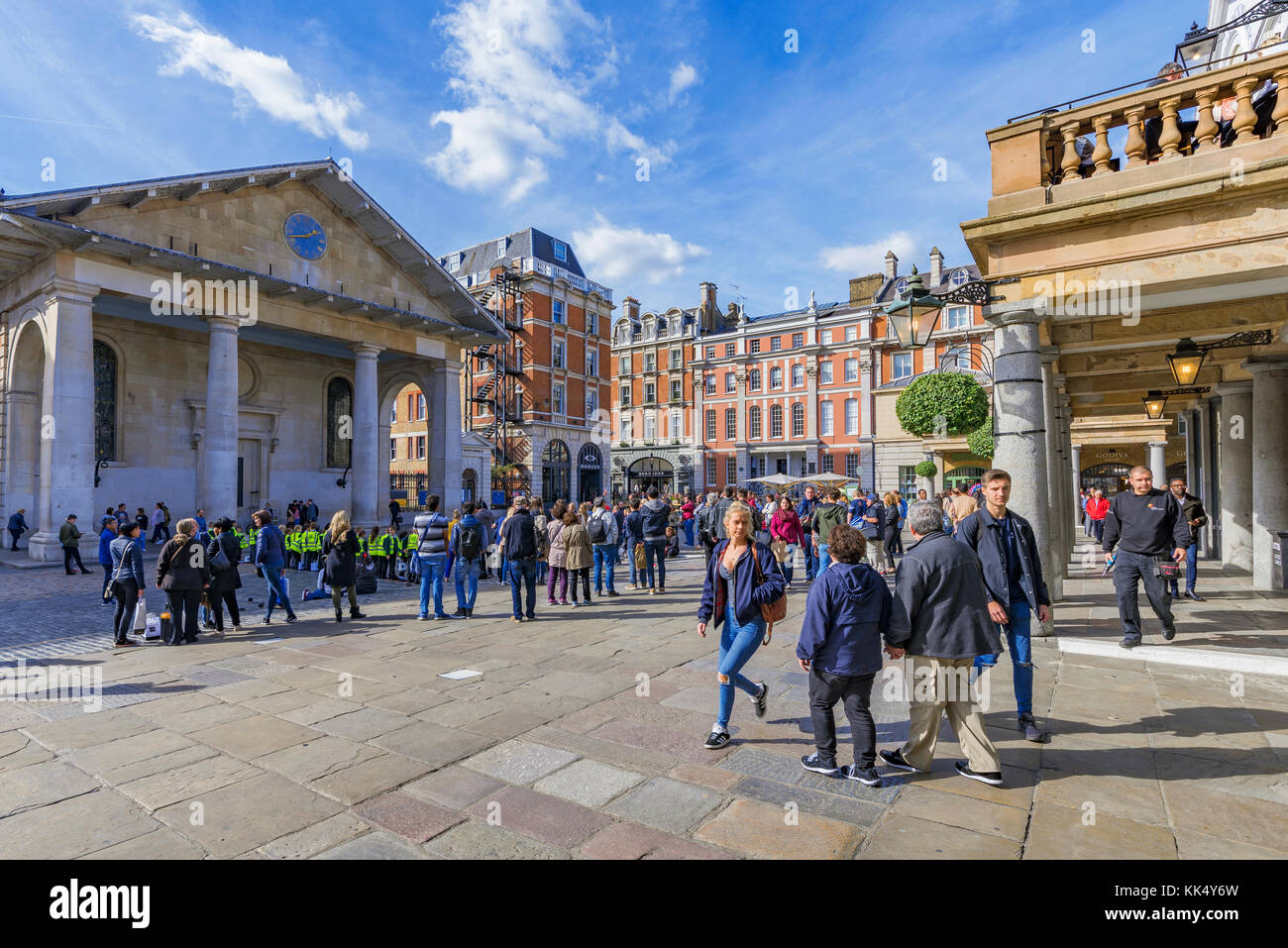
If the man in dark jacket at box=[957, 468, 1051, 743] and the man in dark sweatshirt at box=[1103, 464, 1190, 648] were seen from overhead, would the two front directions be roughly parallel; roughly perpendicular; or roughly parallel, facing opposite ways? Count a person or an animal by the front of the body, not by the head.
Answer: roughly parallel

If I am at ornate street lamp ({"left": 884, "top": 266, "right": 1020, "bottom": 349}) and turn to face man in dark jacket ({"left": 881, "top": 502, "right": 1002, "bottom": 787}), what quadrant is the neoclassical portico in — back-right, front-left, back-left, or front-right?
back-right

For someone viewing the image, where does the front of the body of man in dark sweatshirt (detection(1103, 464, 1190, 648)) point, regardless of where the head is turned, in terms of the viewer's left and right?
facing the viewer

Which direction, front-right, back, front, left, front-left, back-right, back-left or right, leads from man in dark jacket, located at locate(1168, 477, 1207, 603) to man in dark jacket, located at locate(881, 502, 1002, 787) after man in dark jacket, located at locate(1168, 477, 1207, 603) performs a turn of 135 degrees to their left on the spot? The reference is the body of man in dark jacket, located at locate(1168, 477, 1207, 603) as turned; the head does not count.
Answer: back-right

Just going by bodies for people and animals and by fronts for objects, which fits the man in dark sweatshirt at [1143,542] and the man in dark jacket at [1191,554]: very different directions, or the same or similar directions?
same or similar directions

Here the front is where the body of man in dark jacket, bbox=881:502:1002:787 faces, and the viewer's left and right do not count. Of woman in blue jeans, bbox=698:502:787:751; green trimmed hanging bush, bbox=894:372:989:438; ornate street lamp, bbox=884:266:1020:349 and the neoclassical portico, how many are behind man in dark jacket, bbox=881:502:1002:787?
0

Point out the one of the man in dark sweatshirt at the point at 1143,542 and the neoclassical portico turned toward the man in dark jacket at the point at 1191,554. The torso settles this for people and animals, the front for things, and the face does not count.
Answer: the neoclassical portico

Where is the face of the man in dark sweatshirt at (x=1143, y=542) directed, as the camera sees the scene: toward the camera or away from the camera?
toward the camera

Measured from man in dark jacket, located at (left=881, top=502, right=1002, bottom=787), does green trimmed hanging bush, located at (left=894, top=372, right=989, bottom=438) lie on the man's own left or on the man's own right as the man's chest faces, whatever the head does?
on the man's own right

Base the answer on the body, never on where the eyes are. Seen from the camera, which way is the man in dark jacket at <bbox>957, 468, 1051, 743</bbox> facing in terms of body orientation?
toward the camera

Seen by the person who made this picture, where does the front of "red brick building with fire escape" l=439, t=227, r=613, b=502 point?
facing the viewer and to the right of the viewer

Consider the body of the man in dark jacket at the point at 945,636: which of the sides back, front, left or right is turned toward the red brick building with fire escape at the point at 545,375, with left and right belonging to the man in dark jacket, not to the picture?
front

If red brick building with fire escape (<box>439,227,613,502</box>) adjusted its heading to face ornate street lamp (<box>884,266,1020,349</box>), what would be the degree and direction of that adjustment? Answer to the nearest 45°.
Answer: approximately 45° to its right

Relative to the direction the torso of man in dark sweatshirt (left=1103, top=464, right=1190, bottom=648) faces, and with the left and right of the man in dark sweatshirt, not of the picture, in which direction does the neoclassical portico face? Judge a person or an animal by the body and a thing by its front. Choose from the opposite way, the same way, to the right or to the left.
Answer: to the left

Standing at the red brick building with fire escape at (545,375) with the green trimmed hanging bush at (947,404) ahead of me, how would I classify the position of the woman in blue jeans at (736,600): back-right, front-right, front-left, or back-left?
front-right
